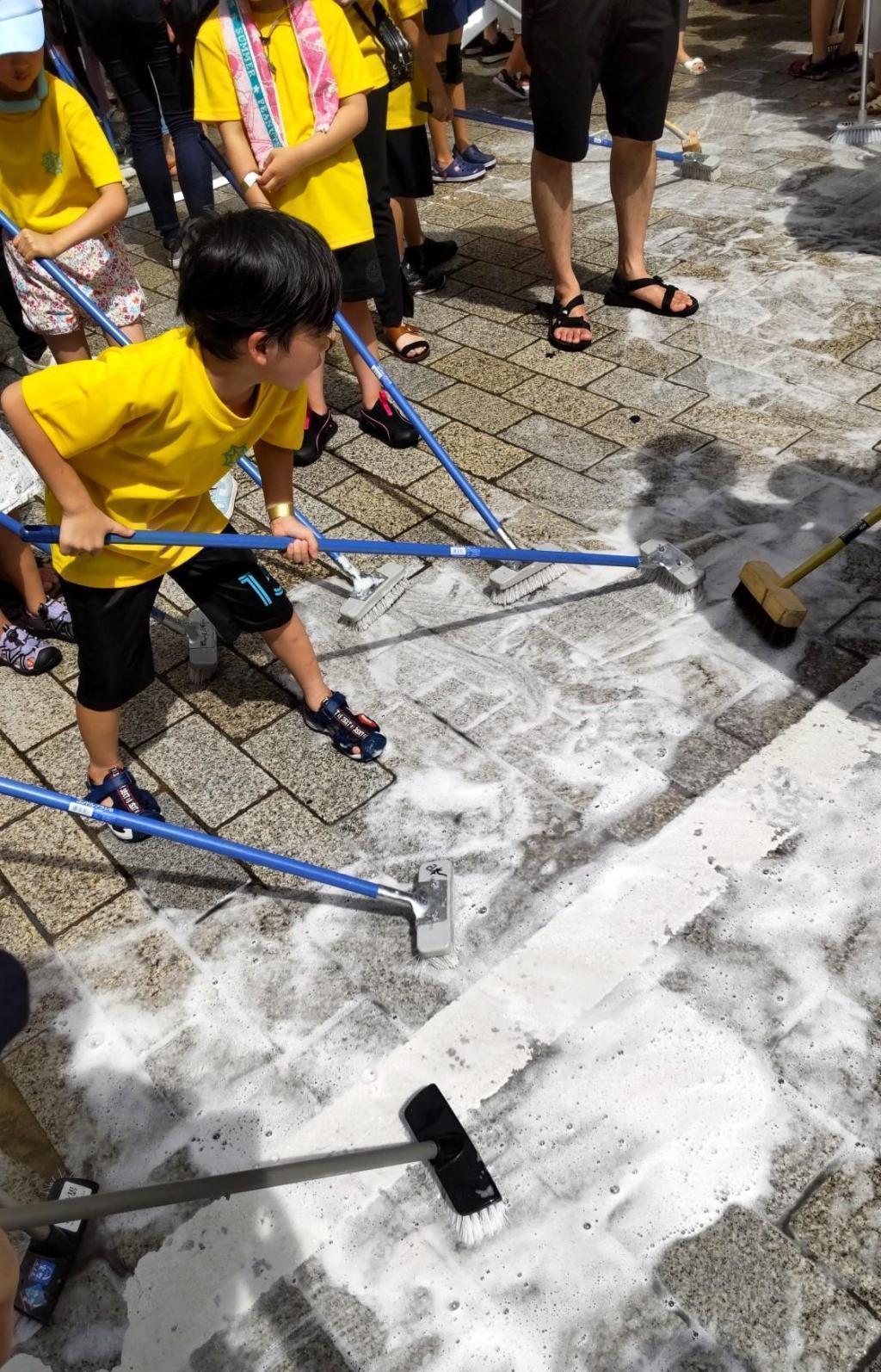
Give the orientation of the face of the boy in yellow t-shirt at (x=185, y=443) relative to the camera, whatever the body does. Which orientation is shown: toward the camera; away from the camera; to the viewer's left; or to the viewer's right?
to the viewer's right

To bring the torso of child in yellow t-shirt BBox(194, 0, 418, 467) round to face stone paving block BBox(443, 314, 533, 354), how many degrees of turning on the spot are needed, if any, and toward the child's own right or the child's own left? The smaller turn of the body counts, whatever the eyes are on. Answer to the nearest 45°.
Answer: approximately 135° to the child's own left

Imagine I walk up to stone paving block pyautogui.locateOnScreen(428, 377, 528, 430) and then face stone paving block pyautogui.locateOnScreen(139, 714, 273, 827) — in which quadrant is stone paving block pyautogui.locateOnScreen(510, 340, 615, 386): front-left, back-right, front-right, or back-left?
back-left

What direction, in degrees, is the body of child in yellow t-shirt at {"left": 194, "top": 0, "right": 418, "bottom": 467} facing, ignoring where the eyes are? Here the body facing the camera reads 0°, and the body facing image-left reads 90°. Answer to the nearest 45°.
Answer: approximately 0°

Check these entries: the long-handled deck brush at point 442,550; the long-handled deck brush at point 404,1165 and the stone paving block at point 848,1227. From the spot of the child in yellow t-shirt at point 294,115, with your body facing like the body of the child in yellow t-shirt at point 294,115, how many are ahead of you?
3
